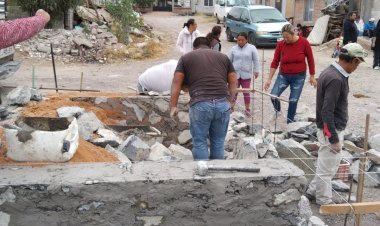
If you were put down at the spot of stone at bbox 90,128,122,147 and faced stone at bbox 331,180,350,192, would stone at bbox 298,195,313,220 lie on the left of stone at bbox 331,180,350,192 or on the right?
right

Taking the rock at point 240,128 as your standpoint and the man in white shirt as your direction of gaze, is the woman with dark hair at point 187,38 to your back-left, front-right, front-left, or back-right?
front-right

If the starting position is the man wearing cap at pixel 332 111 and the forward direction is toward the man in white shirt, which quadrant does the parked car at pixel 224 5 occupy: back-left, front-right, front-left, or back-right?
front-right

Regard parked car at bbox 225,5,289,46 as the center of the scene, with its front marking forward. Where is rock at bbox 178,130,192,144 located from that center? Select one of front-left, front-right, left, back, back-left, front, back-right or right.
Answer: front-right

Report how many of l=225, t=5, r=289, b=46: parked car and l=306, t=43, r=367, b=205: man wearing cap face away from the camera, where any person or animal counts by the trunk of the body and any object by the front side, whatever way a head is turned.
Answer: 0

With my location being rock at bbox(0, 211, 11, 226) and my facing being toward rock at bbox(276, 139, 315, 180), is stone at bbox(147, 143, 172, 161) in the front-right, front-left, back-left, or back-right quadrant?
front-left

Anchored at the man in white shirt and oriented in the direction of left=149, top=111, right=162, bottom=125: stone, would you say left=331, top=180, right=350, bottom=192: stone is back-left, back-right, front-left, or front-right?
front-left

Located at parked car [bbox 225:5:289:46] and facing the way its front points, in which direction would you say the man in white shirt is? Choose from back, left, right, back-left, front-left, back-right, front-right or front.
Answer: front-right

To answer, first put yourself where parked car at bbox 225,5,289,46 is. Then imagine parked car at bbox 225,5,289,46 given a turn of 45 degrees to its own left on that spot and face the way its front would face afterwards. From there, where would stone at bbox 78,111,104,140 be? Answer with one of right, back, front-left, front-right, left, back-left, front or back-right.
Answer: right

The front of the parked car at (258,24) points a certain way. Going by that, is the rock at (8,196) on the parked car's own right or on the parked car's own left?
on the parked car's own right

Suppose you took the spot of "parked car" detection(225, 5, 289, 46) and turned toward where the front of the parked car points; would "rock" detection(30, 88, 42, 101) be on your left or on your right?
on your right
